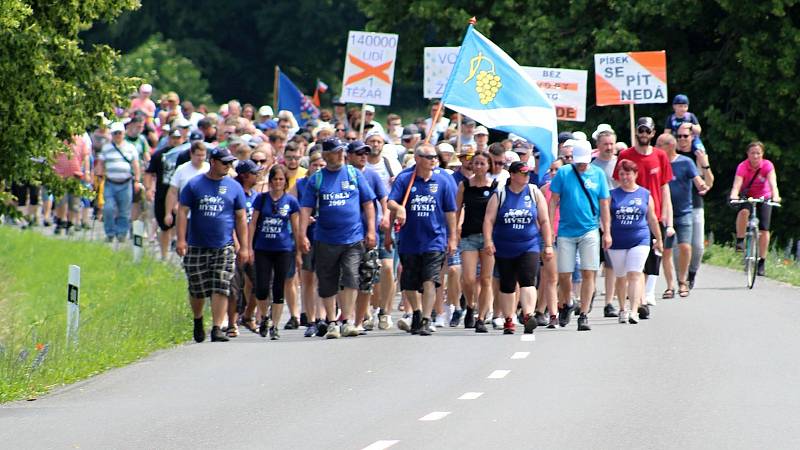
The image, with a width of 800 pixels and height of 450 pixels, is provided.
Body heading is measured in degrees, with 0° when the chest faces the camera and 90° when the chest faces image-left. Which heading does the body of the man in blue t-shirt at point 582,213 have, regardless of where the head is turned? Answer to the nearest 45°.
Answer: approximately 0°

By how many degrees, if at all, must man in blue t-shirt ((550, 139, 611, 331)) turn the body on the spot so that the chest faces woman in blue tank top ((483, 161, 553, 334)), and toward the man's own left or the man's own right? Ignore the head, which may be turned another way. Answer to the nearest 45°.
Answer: approximately 45° to the man's own right

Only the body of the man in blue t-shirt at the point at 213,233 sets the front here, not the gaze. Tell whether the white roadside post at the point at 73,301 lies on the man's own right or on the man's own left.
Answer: on the man's own right
